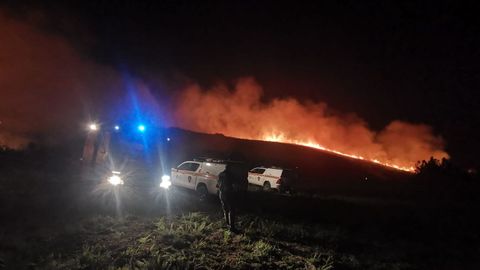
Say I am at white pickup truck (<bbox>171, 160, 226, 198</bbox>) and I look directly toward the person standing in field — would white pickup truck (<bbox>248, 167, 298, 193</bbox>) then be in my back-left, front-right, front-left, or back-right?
back-left

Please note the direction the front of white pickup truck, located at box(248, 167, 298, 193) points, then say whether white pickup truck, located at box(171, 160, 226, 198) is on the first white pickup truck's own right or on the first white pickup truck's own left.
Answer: on the first white pickup truck's own left

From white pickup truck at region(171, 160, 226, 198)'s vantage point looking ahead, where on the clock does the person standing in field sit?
The person standing in field is roughly at 7 o'clock from the white pickup truck.

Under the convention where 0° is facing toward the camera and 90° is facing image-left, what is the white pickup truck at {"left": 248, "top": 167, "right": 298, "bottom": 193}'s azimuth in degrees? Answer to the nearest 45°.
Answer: approximately 135°

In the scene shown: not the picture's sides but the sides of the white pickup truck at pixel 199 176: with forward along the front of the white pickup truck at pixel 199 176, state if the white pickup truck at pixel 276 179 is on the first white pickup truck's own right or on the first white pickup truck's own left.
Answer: on the first white pickup truck's own right

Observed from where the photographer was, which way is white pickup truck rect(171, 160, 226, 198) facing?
facing away from the viewer and to the left of the viewer
